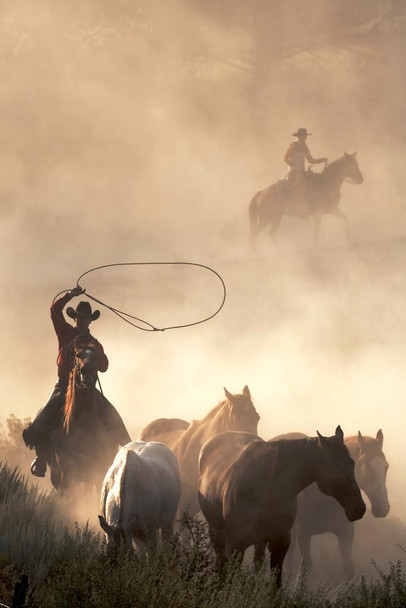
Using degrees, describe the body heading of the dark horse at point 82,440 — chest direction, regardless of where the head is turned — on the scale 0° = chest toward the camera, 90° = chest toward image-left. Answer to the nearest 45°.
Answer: approximately 0°

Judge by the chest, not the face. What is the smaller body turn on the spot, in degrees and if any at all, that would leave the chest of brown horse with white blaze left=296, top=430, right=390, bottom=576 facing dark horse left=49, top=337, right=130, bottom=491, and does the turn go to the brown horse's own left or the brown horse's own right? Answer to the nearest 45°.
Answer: approximately 135° to the brown horse's own right

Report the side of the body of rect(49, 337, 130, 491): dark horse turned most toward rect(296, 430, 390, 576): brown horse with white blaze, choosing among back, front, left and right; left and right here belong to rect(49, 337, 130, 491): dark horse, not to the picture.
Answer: left

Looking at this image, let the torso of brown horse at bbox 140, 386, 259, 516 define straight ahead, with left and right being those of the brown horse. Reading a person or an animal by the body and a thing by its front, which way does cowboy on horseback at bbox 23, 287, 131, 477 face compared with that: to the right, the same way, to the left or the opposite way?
to the right

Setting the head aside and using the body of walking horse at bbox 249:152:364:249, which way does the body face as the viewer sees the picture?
to the viewer's right

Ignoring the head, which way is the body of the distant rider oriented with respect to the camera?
to the viewer's right

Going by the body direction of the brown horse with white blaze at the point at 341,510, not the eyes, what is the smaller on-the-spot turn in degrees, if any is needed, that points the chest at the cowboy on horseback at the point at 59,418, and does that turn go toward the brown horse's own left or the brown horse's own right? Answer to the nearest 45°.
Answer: approximately 135° to the brown horse's own right

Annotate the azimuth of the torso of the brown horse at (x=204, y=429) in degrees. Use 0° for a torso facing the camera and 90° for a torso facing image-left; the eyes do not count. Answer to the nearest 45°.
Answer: approximately 270°

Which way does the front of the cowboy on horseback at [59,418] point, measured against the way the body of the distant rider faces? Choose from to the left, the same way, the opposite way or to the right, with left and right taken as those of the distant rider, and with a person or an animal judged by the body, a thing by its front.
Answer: to the right
